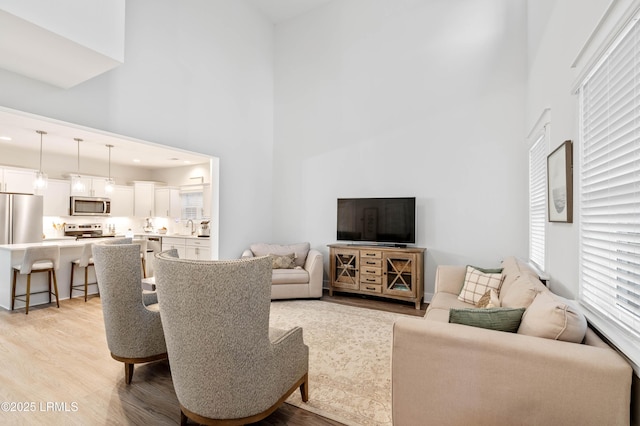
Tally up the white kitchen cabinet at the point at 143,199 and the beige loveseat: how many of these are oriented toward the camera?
2

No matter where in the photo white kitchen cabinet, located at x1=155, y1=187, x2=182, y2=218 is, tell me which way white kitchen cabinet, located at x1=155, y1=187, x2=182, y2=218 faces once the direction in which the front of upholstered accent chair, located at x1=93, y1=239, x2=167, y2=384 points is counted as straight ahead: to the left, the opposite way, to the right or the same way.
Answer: the opposite way

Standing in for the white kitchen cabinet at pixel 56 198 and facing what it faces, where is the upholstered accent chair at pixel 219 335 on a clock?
The upholstered accent chair is roughly at 12 o'clock from the white kitchen cabinet.

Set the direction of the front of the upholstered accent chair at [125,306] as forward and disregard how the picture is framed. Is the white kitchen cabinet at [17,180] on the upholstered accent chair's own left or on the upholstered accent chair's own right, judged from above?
on the upholstered accent chair's own left

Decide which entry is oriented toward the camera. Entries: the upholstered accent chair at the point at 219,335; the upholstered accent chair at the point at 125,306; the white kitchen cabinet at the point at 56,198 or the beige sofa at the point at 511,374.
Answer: the white kitchen cabinet

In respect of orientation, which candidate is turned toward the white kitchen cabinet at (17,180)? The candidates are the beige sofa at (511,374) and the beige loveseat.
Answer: the beige sofa

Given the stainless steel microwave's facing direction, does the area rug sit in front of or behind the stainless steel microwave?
in front

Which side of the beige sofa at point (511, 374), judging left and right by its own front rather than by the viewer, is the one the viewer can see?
left

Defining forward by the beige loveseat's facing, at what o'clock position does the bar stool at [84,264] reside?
The bar stool is roughly at 3 o'clock from the beige loveseat.

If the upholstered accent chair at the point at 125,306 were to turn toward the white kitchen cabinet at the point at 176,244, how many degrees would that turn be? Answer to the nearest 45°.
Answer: approximately 45° to its left

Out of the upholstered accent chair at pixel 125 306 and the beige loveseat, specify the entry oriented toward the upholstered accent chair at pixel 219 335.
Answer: the beige loveseat

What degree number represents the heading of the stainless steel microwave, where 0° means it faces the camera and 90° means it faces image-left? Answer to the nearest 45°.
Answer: approximately 0°

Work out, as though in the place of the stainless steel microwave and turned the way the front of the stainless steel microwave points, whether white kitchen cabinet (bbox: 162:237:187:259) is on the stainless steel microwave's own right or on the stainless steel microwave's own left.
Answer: on the stainless steel microwave's own left

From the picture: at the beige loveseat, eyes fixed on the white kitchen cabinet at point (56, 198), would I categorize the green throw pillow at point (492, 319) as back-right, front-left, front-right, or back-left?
back-left

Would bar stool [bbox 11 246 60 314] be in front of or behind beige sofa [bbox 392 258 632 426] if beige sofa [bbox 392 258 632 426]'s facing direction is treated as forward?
in front

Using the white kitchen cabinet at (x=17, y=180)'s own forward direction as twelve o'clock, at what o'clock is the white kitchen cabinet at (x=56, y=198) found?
the white kitchen cabinet at (x=56, y=198) is roughly at 8 o'clock from the white kitchen cabinet at (x=17, y=180).

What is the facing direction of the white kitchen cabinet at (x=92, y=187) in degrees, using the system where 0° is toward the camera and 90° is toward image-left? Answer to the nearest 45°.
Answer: approximately 0°

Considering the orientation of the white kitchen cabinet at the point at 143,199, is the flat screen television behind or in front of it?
in front
